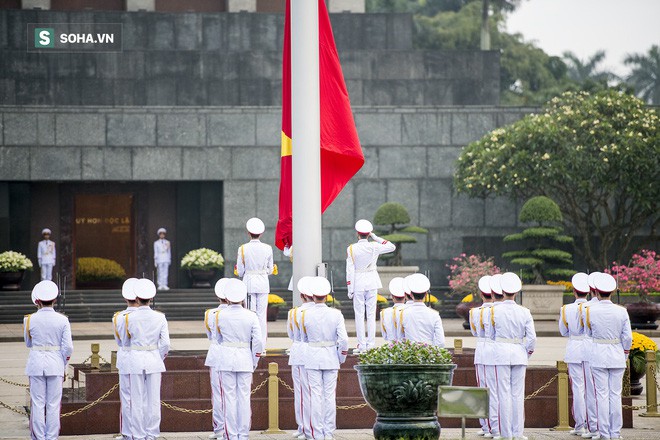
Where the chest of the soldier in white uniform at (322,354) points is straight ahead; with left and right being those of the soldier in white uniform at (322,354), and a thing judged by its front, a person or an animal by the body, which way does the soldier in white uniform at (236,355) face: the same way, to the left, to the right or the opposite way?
the same way

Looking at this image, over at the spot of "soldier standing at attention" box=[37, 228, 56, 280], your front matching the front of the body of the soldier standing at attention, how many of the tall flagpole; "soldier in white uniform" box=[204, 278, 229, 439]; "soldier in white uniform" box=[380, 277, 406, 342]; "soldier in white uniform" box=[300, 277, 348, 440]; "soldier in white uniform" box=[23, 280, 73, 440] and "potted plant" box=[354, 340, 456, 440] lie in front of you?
6

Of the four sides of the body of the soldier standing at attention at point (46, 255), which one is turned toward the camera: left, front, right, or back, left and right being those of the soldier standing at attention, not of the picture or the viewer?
front

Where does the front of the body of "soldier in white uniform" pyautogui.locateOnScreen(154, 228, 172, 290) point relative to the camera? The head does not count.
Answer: toward the camera
